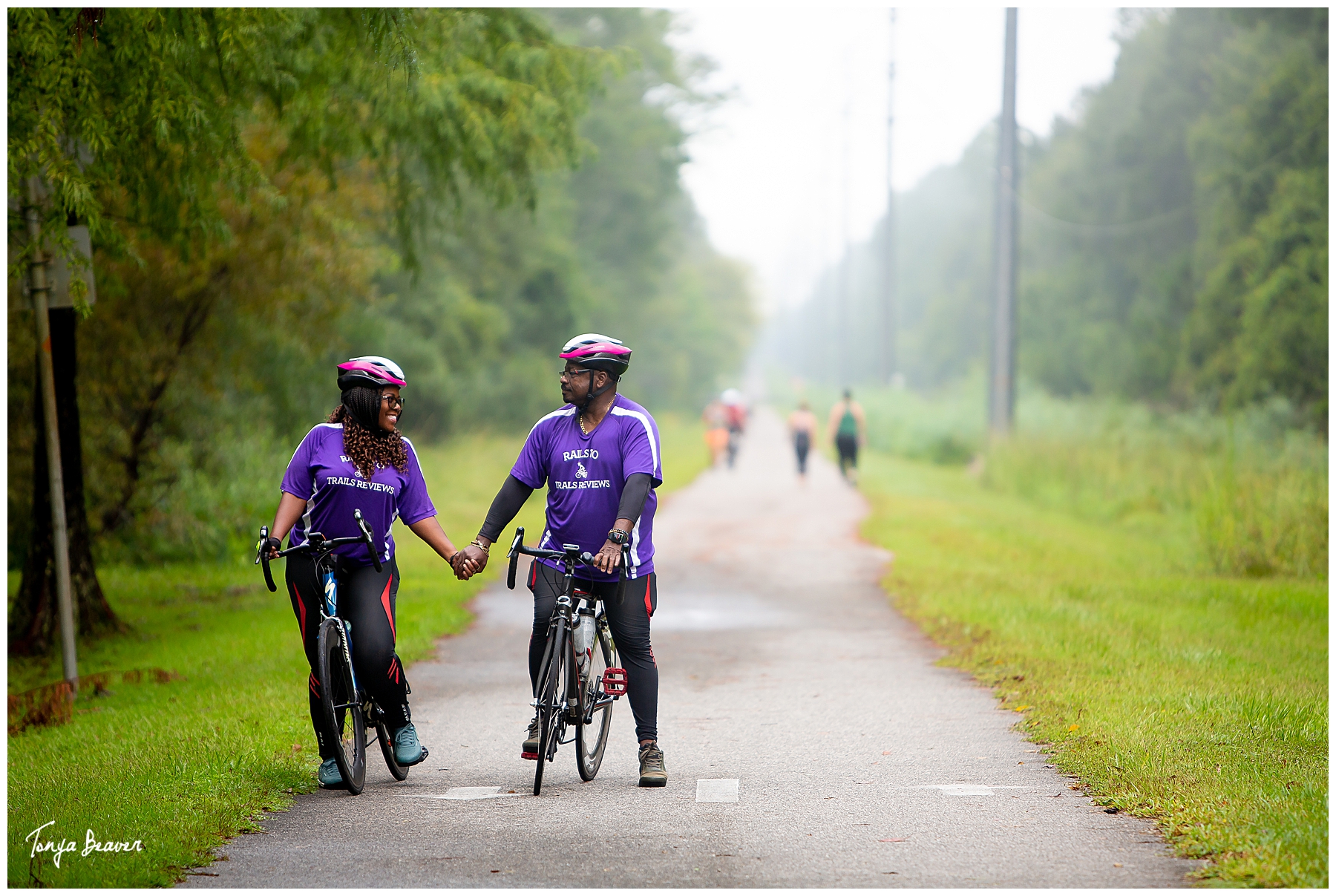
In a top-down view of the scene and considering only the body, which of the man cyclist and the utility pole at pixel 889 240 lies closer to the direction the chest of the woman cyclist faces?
the man cyclist

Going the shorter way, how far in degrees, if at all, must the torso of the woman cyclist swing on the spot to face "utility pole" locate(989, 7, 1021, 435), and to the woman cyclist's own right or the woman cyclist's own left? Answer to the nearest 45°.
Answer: approximately 135° to the woman cyclist's own left

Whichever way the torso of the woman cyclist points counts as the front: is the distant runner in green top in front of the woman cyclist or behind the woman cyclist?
behind

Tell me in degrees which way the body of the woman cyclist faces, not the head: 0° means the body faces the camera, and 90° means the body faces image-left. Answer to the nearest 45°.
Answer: approximately 0°

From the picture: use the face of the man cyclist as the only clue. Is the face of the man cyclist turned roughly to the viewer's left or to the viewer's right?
to the viewer's left

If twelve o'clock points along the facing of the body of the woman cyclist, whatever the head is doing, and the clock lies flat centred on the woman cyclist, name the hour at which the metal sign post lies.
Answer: The metal sign post is roughly at 5 o'clock from the woman cyclist.

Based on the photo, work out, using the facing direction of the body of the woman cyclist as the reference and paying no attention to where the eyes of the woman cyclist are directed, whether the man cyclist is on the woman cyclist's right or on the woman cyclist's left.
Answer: on the woman cyclist's left

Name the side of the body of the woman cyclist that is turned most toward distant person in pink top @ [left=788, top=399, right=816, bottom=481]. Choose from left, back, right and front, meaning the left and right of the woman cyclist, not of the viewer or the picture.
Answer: back
